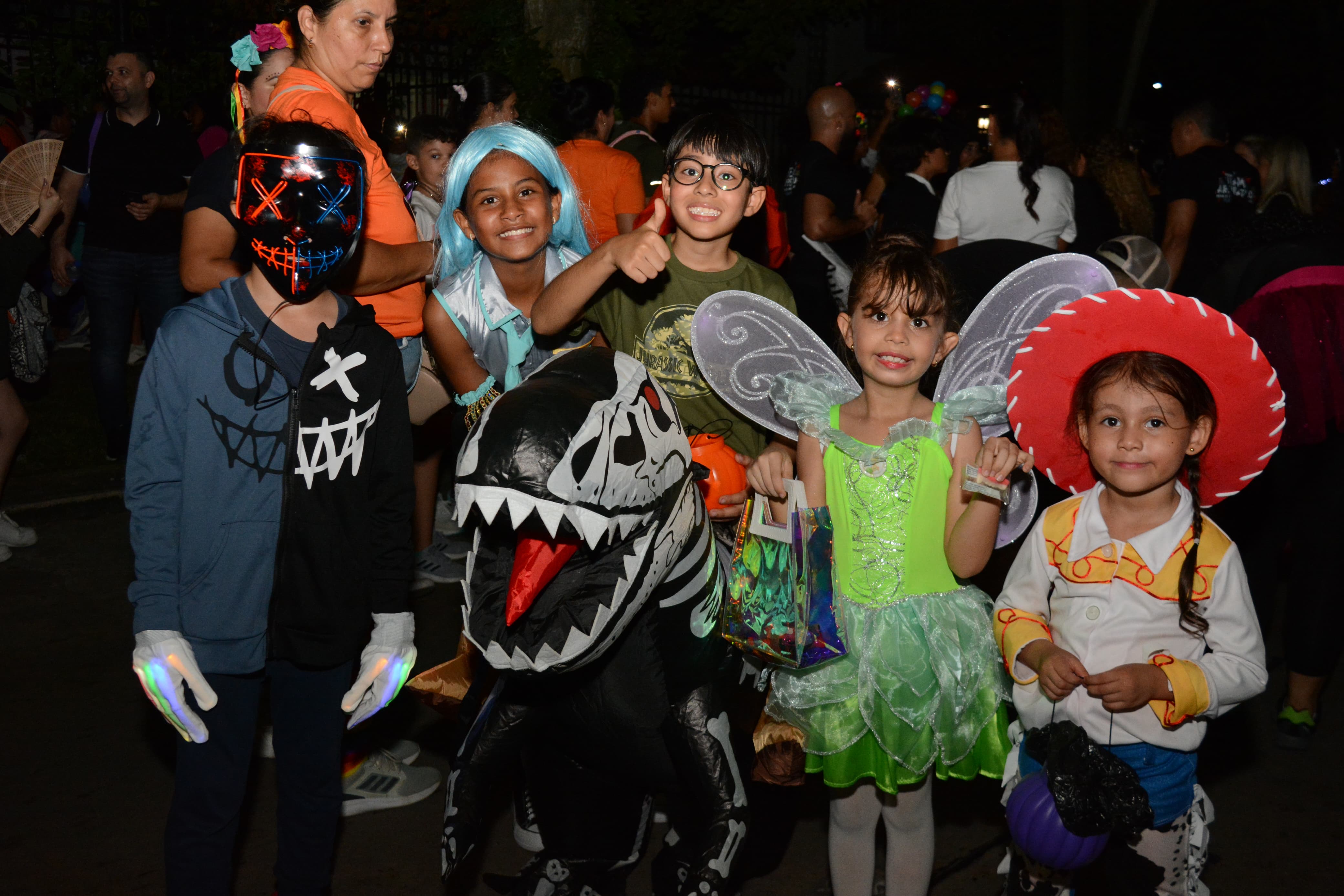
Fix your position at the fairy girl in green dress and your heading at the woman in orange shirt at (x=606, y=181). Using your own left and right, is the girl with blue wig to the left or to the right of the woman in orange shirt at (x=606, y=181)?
left

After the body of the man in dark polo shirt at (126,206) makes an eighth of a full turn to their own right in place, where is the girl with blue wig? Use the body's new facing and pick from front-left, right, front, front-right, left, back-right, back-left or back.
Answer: front-left

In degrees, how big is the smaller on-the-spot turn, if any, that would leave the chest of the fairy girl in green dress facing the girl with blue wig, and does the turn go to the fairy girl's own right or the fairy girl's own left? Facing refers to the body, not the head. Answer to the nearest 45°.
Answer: approximately 90° to the fairy girl's own right

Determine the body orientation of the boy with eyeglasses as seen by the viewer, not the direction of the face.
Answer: toward the camera

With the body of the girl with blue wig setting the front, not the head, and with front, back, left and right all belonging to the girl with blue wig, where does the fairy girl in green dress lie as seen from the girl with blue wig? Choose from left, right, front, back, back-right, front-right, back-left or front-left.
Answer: front-left

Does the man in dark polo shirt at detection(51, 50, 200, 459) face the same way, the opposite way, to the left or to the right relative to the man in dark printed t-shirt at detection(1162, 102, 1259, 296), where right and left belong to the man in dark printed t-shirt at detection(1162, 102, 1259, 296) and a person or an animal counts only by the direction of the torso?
the opposite way

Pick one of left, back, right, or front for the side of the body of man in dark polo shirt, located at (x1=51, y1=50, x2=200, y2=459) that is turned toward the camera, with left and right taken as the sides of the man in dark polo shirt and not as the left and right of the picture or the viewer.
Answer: front

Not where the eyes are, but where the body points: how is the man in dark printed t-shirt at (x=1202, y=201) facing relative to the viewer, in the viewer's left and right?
facing away from the viewer and to the left of the viewer

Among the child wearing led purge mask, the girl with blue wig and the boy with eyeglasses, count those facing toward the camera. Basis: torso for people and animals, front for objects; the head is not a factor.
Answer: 3

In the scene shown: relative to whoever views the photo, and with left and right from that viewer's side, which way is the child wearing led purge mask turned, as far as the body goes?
facing the viewer

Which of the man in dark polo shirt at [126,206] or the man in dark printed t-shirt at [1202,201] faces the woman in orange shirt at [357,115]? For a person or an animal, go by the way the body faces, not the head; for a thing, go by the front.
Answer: the man in dark polo shirt at [126,206]
